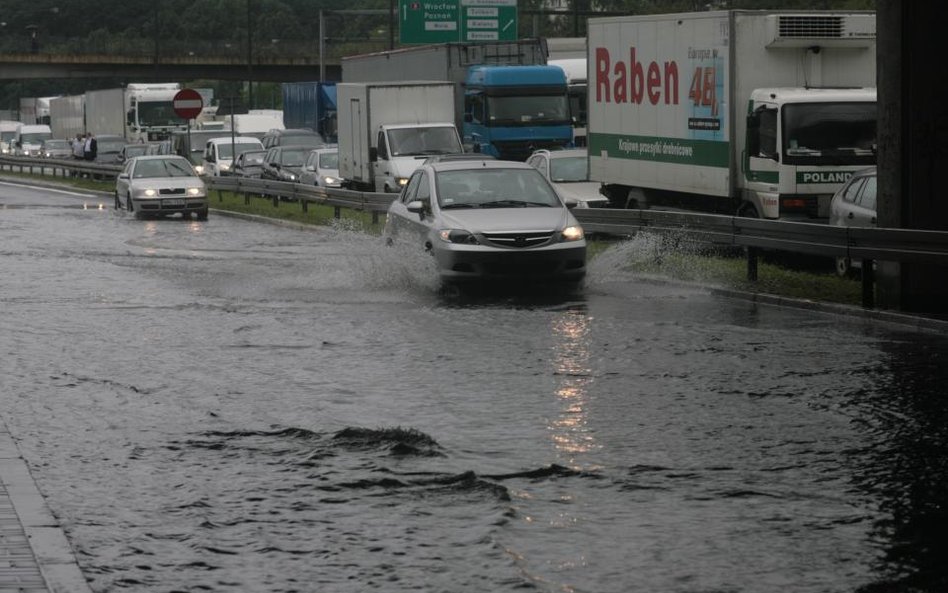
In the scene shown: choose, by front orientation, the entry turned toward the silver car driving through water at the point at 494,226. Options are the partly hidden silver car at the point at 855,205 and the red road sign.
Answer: the red road sign

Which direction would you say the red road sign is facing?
toward the camera

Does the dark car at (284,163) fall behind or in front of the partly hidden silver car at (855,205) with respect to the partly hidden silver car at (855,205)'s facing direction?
behind

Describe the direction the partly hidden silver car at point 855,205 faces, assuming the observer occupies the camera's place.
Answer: facing the viewer and to the right of the viewer

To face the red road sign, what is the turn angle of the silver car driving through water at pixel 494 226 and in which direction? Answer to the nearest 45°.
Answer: approximately 135° to its left

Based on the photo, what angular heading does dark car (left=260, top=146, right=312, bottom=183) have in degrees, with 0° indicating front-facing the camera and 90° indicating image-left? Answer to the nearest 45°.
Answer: approximately 315°

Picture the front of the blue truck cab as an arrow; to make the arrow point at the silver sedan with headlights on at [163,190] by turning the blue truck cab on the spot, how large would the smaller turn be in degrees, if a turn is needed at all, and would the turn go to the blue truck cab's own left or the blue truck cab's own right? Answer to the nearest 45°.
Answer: approximately 90° to the blue truck cab's own right

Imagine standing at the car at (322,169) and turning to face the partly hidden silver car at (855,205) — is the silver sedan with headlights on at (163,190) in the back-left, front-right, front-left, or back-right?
front-right

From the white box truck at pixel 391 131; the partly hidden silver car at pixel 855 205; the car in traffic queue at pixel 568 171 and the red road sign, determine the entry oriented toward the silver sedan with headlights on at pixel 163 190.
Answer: the red road sign

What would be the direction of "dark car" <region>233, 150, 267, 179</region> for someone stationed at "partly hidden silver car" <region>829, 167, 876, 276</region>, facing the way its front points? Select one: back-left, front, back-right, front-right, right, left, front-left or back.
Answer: back

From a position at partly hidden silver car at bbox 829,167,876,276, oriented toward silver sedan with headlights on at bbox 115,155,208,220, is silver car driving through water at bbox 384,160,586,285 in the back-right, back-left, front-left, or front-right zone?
front-left

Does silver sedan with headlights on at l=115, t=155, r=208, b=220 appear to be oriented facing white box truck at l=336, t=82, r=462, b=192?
no

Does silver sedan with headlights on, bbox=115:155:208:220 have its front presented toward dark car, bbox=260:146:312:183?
no

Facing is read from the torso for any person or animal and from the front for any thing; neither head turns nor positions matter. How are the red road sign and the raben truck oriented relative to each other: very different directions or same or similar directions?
same or similar directions

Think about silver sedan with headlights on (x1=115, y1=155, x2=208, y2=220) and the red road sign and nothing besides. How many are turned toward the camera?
2

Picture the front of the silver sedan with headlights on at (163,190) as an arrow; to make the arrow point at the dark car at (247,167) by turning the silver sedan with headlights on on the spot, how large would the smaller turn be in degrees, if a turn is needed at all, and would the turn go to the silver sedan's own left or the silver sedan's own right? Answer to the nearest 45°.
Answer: approximately 180°
